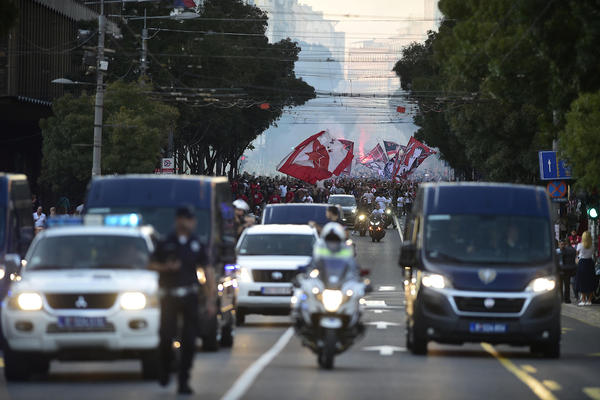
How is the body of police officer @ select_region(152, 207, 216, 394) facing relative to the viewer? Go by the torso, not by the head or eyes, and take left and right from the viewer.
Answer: facing the viewer

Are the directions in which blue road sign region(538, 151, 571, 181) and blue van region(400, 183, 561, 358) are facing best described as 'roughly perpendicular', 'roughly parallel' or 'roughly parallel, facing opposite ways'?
roughly parallel

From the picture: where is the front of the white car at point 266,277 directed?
toward the camera

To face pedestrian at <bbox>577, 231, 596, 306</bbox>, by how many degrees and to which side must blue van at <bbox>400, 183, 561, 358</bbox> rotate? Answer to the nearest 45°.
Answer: approximately 180°

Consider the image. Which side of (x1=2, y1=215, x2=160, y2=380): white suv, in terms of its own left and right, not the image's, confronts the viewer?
front

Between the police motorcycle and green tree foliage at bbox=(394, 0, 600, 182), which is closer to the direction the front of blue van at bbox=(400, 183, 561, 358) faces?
the police motorcycle

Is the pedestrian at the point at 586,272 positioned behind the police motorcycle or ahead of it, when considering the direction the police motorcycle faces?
behind

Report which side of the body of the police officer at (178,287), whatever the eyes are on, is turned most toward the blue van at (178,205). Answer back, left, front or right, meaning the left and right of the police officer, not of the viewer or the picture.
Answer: back

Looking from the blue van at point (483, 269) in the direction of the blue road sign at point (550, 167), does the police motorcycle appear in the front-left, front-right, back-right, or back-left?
back-left

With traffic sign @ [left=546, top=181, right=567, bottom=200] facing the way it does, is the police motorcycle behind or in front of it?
in front

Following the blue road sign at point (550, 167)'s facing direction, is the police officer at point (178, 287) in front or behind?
in front

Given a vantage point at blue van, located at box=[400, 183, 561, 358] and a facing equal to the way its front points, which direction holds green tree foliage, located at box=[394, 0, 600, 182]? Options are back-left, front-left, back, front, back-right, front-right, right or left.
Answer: back
